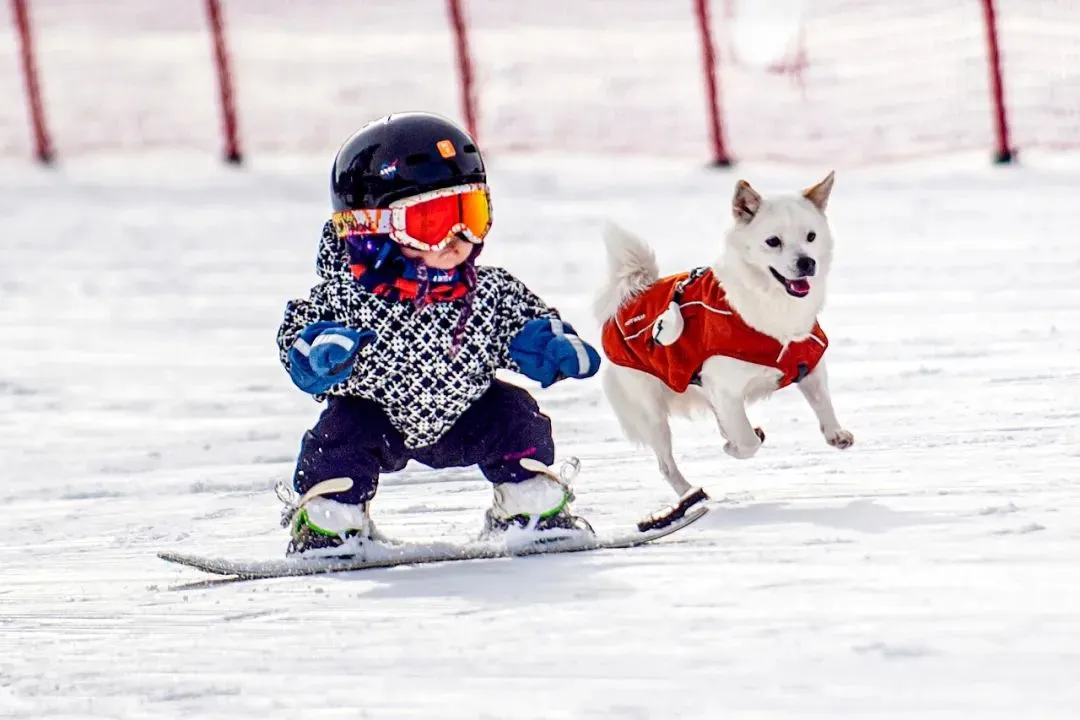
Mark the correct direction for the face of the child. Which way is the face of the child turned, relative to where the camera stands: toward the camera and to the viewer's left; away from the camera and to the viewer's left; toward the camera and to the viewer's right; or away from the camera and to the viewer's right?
toward the camera and to the viewer's right

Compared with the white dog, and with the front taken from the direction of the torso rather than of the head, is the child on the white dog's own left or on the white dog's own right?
on the white dog's own right
